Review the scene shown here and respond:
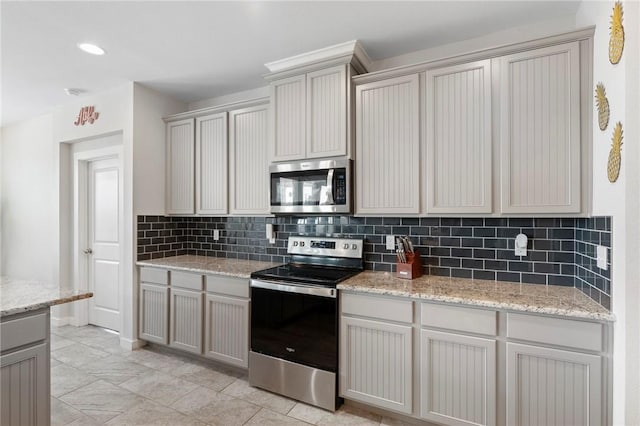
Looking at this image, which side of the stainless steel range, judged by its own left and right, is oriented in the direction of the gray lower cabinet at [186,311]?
right

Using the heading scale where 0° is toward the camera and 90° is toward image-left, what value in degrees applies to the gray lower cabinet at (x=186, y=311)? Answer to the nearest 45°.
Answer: approximately 45°

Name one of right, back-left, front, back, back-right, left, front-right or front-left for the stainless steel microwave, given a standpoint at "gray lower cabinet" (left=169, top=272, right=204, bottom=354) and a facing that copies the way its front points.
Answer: left

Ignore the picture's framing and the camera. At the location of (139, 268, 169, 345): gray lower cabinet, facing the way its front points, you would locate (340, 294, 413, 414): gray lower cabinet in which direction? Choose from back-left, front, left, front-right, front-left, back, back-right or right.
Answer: left

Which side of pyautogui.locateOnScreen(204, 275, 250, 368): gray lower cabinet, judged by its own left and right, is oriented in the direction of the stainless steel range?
left

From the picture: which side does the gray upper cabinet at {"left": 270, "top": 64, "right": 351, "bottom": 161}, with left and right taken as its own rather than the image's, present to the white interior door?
right

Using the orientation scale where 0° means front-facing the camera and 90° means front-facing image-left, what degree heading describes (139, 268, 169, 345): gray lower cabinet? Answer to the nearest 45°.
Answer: approximately 45°
